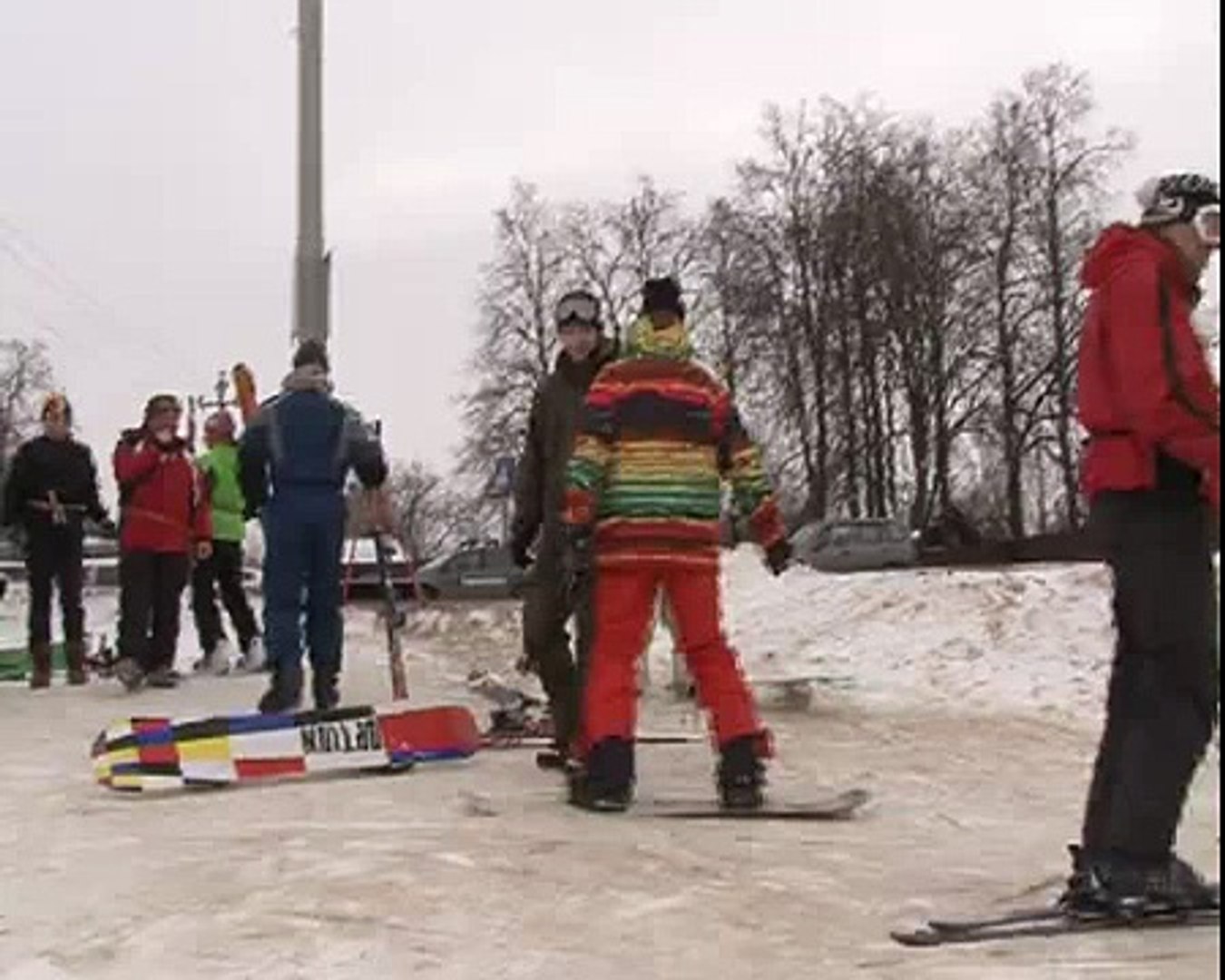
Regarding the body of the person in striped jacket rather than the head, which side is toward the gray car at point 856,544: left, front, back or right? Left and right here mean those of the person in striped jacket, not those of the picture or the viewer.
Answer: front

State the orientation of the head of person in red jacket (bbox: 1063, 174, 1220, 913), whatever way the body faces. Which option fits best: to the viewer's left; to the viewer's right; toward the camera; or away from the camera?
to the viewer's right

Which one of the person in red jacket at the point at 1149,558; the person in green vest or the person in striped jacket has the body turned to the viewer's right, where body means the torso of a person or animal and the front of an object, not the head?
the person in red jacket

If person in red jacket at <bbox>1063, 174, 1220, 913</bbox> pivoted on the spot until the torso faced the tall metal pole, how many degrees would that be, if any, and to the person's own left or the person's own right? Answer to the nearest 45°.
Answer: approximately 135° to the person's own left

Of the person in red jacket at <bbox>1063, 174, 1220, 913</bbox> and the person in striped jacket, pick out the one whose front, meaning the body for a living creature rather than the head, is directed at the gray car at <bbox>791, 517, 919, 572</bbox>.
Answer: the person in striped jacket

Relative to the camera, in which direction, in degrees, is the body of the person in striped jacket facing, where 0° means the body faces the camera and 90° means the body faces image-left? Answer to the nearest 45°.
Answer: approximately 180°

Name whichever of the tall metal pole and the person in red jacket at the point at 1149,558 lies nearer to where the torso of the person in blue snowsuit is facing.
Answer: the tall metal pole

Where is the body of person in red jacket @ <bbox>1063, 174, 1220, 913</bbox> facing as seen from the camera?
to the viewer's right

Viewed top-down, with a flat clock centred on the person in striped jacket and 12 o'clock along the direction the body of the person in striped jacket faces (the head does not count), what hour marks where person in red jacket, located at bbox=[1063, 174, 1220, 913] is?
The person in red jacket is roughly at 5 o'clock from the person in striped jacket.

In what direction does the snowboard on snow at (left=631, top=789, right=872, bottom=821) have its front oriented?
to the viewer's right

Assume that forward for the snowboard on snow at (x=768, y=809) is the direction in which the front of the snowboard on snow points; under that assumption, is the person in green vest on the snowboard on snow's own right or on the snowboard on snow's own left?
on the snowboard on snow's own left

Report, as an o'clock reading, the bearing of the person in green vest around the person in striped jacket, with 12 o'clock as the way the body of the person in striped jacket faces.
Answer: The person in green vest is roughly at 11 o'clock from the person in striped jacket.

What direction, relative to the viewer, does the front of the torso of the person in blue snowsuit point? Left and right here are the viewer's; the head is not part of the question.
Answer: facing away from the viewer
